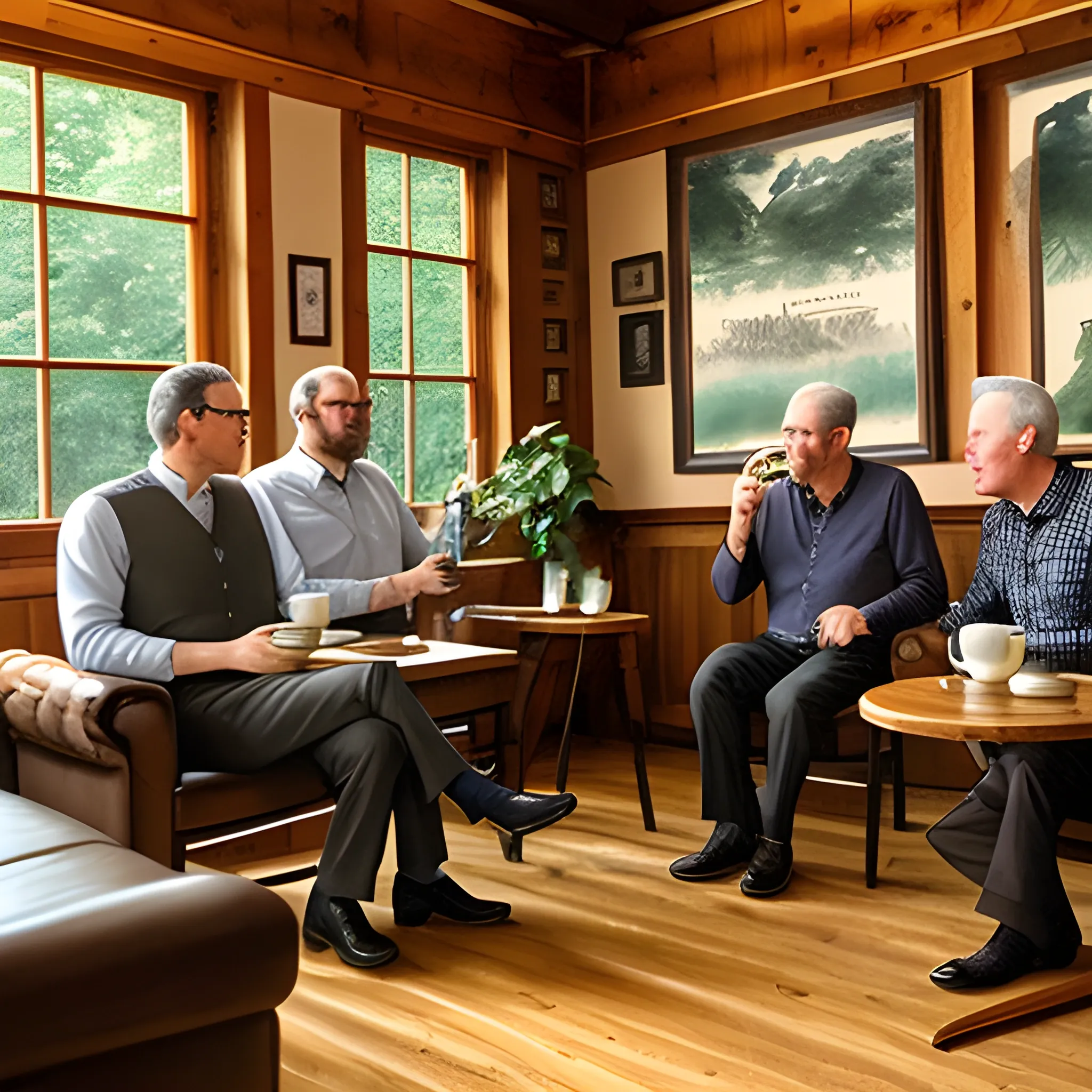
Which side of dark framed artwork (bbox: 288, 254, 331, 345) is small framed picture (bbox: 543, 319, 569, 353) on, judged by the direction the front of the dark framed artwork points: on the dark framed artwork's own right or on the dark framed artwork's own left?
on the dark framed artwork's own left

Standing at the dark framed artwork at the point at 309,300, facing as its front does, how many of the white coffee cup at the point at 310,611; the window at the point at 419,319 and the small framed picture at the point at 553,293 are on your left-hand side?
2

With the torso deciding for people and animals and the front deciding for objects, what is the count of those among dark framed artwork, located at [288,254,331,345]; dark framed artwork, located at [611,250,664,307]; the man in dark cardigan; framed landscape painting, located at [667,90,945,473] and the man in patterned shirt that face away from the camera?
0

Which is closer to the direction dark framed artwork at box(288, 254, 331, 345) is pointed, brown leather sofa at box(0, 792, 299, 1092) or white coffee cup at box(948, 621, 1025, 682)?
the white coffee cup

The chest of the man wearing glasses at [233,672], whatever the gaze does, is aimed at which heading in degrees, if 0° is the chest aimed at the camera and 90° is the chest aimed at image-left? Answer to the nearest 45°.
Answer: approximately 315°

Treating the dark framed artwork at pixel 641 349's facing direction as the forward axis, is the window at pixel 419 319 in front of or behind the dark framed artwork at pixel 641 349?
in front

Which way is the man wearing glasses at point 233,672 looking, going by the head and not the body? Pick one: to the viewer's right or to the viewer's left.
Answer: to the viewer's right

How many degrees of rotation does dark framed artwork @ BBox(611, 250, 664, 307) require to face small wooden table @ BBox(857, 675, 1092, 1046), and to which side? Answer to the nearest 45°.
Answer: approximately 45° to its left

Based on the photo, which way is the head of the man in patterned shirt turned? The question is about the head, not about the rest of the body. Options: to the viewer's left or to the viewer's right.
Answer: to the viewer's left

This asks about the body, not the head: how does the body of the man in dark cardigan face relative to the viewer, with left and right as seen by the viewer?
facing the viewer and to the left of the viewer

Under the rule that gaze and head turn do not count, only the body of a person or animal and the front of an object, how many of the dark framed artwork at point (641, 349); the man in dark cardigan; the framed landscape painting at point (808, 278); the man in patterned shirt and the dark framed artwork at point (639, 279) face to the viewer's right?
0

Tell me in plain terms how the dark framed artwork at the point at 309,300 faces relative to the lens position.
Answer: facing the viewer and to the right of the viewer

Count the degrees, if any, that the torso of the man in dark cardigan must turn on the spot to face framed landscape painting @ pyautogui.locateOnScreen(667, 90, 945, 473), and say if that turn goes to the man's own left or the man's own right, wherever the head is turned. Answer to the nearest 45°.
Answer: approximately 135° to the man's own right

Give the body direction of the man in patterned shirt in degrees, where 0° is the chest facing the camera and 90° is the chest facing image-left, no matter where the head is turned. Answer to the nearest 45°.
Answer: approximately 45°

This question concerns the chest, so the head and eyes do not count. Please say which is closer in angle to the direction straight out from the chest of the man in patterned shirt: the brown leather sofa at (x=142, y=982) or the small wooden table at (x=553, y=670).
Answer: the brown leather sofa

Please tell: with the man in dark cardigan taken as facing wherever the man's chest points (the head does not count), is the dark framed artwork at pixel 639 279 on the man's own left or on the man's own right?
on the man's own right

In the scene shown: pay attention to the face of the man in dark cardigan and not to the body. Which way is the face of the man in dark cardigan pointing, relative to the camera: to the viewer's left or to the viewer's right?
to the viewer's left

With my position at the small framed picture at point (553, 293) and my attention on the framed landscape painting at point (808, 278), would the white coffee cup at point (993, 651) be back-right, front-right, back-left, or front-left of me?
front-right

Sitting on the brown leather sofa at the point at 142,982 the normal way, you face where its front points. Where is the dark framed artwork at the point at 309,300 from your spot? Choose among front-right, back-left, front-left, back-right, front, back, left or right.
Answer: front-left
